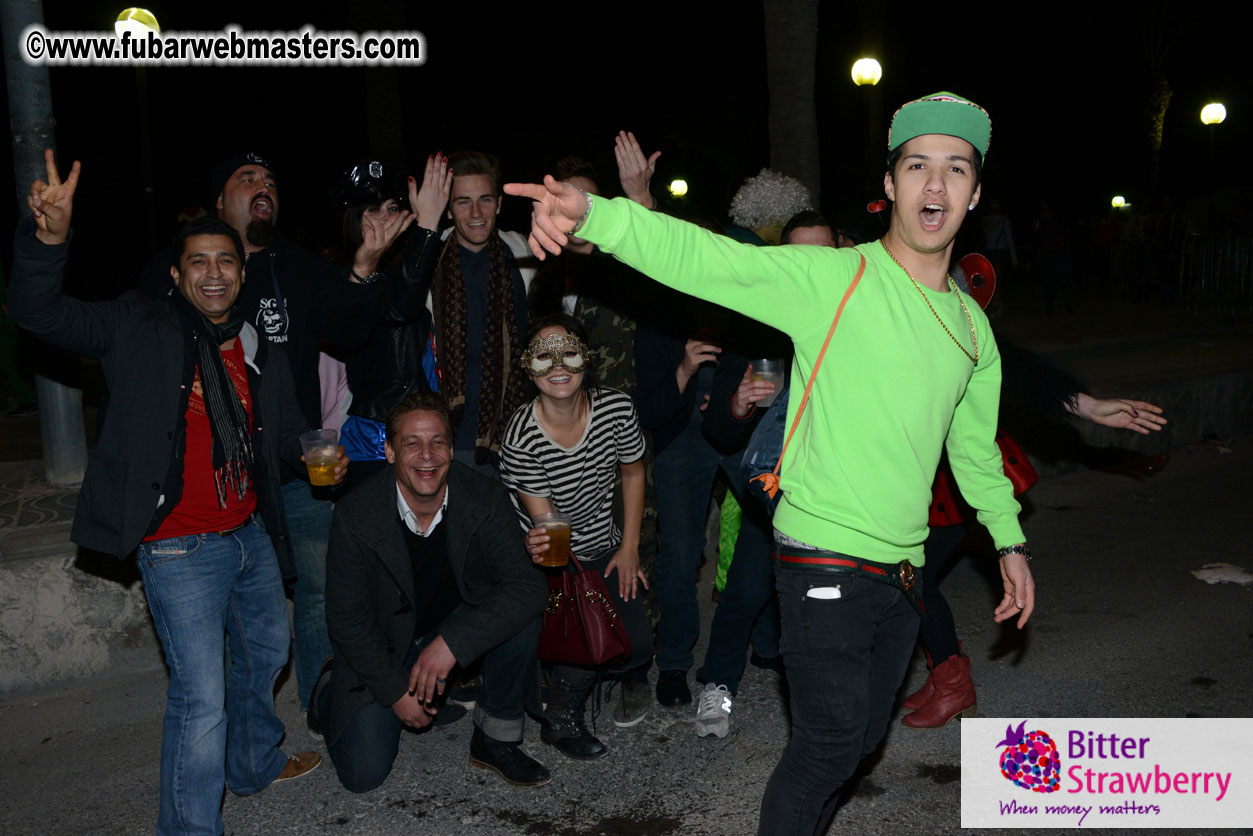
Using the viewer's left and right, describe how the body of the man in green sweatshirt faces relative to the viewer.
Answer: facing the viewer and to the right of the viewer

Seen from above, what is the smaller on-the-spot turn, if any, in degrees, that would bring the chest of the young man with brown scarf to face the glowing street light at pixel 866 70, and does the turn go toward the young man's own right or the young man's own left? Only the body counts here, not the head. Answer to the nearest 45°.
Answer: approximately 135° to the young man's own left

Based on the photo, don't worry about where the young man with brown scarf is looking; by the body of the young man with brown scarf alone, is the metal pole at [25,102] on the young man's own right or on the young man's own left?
on the young man's own right

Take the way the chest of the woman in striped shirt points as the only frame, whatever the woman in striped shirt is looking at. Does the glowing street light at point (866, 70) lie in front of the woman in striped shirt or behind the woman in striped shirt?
behind

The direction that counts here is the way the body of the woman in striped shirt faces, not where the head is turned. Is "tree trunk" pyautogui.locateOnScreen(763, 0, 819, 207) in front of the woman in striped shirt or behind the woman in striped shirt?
behind

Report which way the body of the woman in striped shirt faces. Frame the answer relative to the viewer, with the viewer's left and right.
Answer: facing the viewer

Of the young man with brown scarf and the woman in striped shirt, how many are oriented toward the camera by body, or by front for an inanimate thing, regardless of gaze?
2

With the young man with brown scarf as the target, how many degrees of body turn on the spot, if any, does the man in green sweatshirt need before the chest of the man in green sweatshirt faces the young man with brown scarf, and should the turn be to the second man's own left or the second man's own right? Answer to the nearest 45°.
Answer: approximately 180°

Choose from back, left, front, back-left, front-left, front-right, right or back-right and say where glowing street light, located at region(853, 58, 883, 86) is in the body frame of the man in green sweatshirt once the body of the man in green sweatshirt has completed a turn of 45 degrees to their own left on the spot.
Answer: left

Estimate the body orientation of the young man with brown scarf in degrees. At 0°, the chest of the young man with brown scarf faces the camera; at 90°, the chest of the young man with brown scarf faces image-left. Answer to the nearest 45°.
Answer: approximately 0°

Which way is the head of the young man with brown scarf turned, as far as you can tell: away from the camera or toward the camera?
toward the camera

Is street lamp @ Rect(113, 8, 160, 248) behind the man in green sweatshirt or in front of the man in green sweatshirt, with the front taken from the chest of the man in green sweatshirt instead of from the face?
behind

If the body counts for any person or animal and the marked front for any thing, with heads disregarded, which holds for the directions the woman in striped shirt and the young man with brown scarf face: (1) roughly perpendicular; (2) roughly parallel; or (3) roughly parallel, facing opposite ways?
roughly parallel

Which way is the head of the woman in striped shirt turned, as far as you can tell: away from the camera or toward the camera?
toward the camera

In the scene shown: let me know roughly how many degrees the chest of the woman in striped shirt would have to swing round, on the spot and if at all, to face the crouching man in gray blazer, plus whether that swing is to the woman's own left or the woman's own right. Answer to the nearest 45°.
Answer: approximately 45° to the woman's own right

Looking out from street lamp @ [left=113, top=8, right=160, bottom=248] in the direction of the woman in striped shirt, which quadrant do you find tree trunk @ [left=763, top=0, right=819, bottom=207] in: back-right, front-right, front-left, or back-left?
front-left
